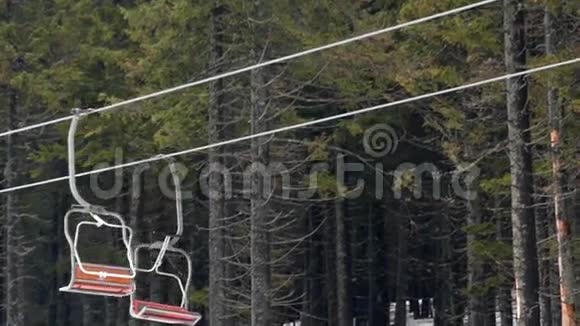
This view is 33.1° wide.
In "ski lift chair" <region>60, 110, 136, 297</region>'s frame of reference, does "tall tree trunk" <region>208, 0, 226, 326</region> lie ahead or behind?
behind

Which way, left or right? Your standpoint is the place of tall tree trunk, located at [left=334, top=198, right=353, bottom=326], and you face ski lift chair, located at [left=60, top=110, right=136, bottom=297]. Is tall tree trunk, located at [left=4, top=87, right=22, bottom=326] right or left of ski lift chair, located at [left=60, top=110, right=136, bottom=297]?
right

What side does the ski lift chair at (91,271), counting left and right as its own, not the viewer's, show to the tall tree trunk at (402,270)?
back

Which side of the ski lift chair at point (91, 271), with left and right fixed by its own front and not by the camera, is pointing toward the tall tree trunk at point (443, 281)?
back

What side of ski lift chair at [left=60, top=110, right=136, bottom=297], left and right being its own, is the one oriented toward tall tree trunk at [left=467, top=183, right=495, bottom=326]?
back

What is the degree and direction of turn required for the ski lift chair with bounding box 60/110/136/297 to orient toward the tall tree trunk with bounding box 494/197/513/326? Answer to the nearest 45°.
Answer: approximately 180°

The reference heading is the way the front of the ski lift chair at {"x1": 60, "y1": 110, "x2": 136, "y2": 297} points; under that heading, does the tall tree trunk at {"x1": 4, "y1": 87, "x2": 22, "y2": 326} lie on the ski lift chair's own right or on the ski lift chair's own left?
on the ski lift chair's own right

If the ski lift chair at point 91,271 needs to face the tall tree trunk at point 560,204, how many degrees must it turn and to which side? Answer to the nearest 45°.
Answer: approximately 180°

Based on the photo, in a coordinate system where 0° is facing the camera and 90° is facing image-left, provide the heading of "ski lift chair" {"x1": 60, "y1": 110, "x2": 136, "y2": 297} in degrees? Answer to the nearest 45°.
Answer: approximately 45°

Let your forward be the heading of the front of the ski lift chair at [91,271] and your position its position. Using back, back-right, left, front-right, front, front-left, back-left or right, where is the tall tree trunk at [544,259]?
back
